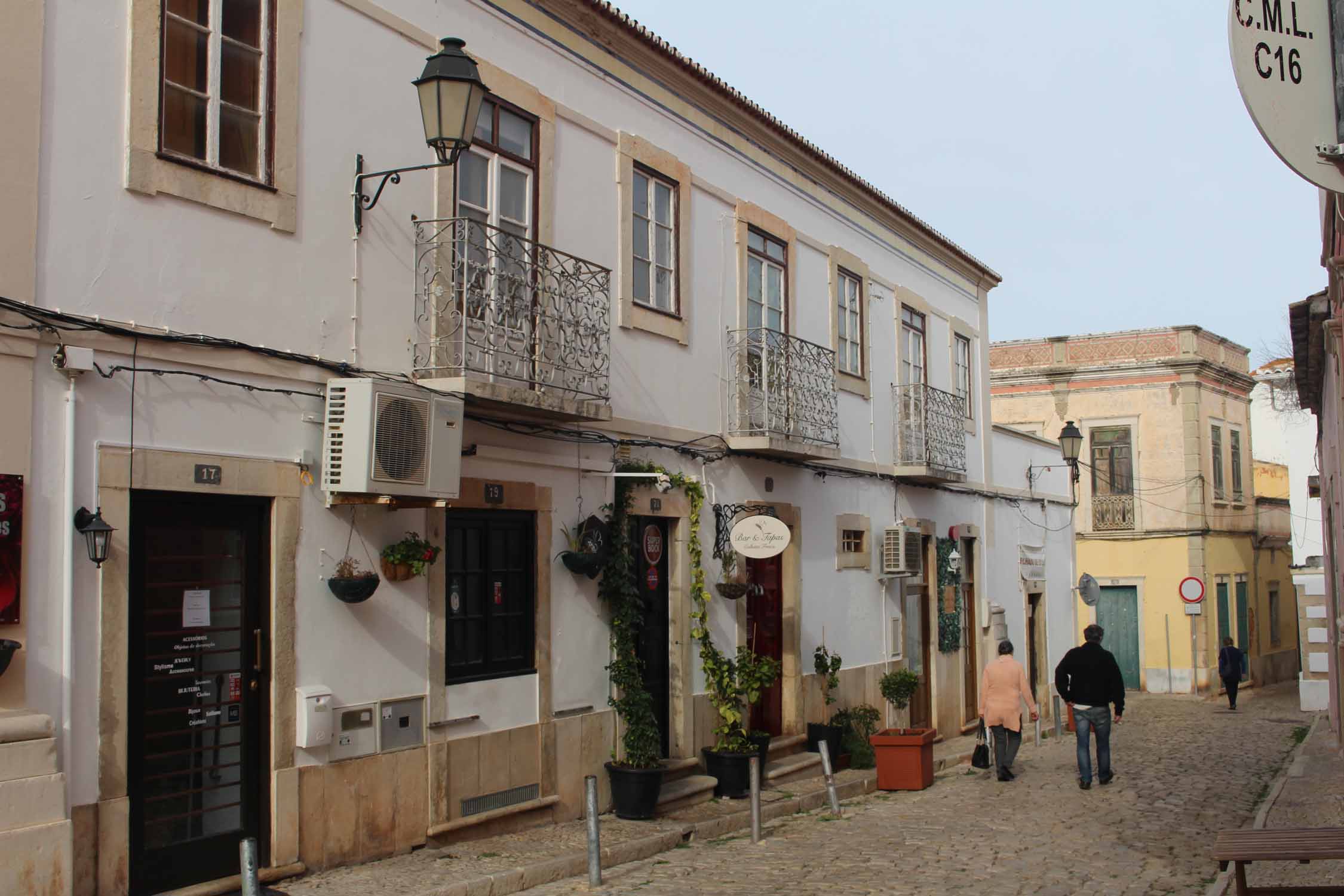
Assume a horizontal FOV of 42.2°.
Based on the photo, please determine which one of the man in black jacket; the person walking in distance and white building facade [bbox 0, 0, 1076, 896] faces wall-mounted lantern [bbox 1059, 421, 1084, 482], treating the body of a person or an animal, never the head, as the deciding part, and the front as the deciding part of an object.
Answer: the man in black jacket

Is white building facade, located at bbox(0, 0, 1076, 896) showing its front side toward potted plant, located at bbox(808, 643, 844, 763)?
no

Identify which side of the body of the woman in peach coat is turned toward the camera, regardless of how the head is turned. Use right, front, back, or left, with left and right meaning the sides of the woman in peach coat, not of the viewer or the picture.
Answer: back

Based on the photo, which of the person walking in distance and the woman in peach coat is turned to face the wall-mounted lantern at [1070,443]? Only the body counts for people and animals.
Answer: the woman in peach coat

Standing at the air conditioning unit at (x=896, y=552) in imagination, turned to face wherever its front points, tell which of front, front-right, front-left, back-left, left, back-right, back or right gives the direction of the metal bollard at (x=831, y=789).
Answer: front-right

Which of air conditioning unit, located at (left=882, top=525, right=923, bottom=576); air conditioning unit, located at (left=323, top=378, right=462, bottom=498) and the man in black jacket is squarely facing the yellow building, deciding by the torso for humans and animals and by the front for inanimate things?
the man in black jacket

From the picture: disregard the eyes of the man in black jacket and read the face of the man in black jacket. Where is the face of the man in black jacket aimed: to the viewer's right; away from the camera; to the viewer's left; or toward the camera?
away from the camera

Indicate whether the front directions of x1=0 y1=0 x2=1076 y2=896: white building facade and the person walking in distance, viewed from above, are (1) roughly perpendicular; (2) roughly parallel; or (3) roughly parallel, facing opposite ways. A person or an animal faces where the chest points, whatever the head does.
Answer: roughly perpendicular

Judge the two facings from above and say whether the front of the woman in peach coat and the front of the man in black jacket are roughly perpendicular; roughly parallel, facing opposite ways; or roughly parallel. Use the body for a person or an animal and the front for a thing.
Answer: roughly parallel

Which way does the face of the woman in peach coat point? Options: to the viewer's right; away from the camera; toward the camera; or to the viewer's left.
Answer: away from the camera

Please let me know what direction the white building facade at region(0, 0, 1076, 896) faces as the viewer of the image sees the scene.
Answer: facing the viewer and to the right of the viewer

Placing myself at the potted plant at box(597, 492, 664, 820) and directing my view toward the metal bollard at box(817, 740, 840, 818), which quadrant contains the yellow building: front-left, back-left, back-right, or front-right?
front-left

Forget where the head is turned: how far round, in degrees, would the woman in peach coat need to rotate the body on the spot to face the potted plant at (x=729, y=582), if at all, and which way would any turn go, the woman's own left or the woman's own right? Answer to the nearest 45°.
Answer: approximately 135° to the woman's own left

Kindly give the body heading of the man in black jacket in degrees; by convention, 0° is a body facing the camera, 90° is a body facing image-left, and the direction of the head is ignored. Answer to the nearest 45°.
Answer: approximately 180°
